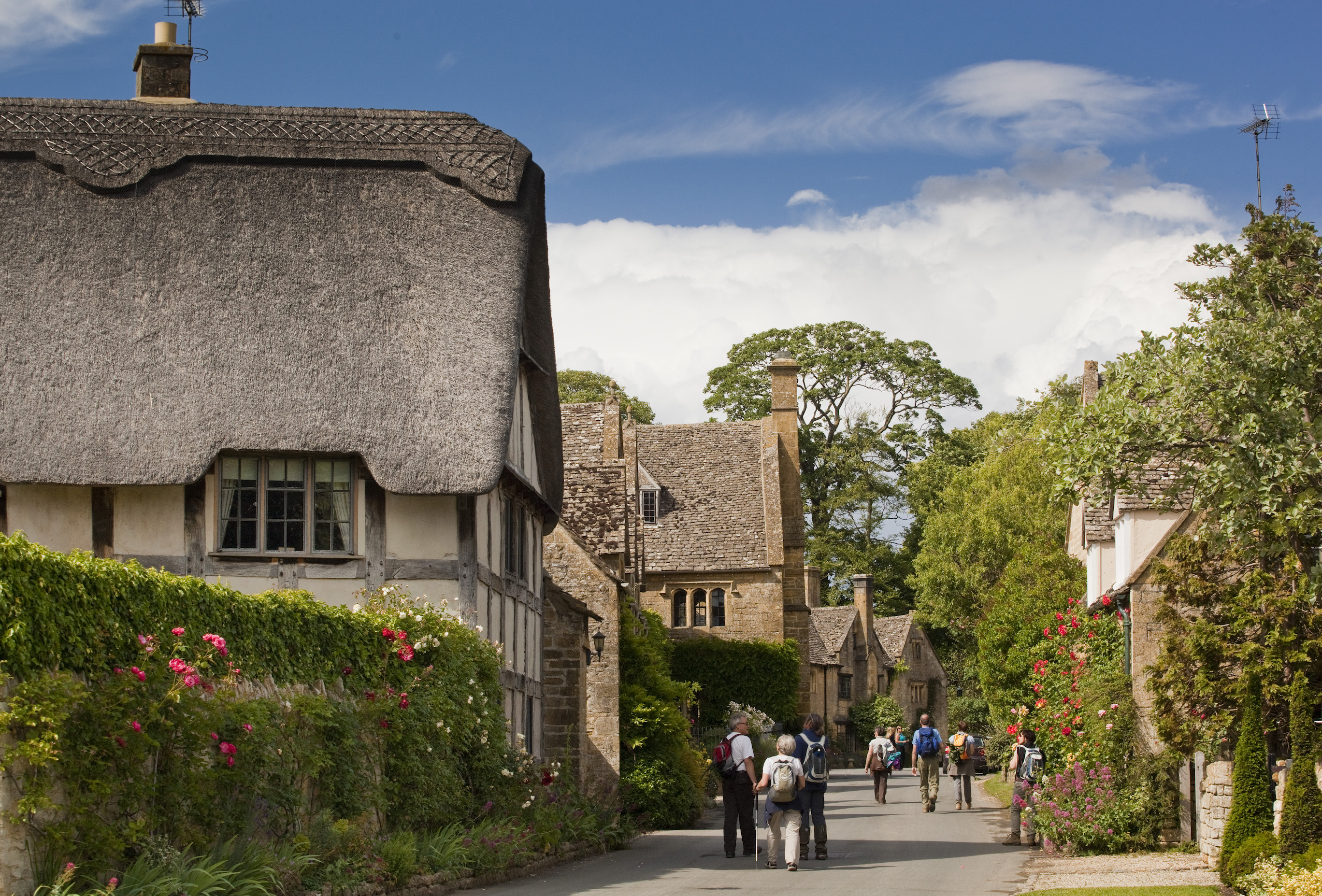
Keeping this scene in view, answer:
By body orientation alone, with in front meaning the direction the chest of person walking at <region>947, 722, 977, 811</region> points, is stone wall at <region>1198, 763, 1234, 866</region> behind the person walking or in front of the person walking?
behind

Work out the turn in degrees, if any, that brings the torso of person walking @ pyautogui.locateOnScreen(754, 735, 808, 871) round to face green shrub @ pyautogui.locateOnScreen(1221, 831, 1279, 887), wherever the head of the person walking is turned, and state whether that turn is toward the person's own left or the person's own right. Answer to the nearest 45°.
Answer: approximately 135° to the person's own right

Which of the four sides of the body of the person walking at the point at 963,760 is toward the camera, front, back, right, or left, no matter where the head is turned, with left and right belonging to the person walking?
back

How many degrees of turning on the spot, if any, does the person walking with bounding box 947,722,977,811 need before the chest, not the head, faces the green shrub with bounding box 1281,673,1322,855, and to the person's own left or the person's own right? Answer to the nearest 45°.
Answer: approximately 180°

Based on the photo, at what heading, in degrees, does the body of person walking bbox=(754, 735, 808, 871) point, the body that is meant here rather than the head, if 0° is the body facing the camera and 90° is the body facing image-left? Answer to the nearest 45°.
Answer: approximately 180°

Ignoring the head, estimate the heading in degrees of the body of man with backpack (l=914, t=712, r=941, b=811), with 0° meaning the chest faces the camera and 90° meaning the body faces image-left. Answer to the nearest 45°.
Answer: approximately 180°

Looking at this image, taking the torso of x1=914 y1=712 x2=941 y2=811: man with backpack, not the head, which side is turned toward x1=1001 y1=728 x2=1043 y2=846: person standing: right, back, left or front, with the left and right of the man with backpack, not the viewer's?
back

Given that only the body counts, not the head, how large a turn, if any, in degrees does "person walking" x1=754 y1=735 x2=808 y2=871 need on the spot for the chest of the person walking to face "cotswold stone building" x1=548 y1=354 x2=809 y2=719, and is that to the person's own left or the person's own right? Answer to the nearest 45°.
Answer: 0° — they already face it
